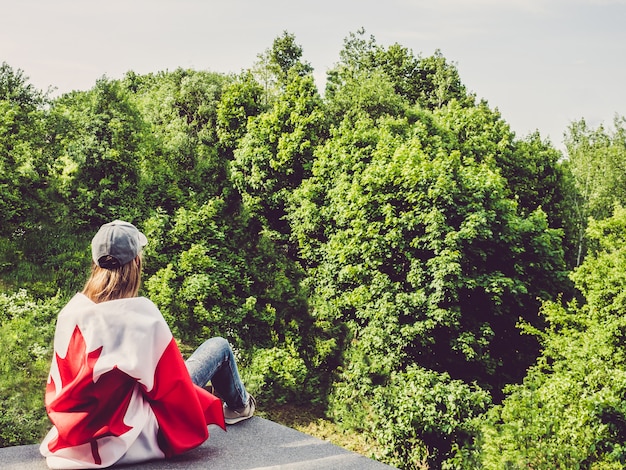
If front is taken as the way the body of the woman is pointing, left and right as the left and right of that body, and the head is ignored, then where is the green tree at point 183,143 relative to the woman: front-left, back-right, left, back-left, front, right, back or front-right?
front-left

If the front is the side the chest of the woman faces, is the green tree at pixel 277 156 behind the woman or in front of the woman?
in front

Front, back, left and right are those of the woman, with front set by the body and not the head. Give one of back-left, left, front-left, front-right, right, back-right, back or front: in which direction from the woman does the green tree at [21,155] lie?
front-left

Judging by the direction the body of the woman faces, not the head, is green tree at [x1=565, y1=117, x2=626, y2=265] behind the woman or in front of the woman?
in front

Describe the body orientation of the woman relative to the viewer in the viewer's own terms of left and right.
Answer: facing away from the viewer and to the right of the viewer

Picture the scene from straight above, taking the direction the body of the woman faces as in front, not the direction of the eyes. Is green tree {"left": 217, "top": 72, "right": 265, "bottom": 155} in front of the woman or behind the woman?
in front
